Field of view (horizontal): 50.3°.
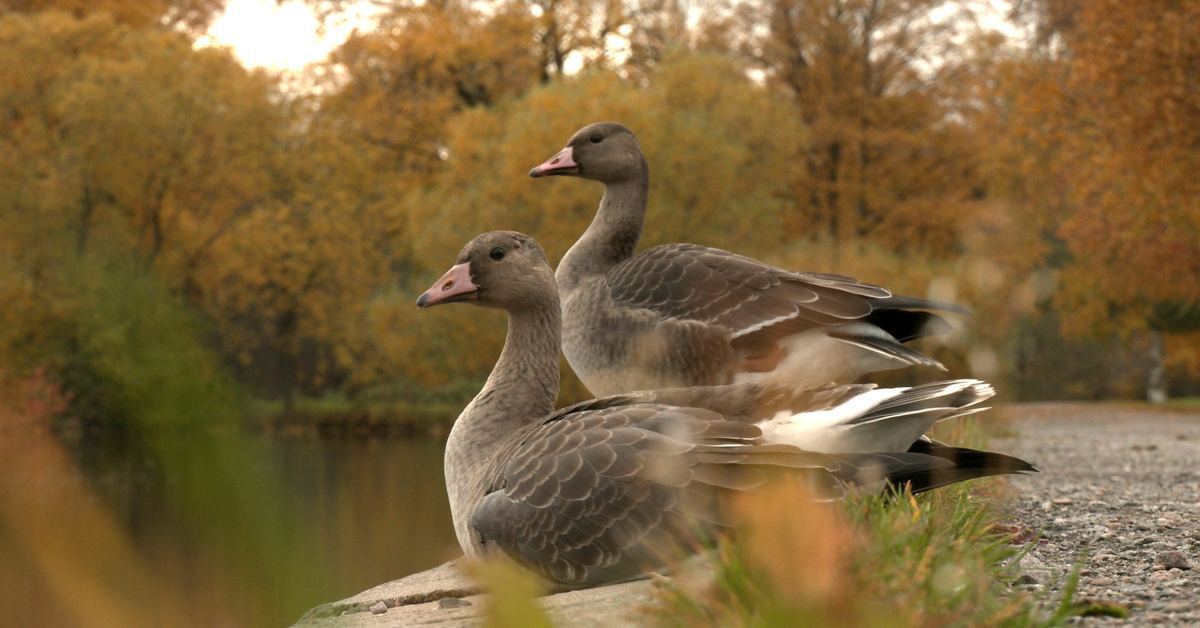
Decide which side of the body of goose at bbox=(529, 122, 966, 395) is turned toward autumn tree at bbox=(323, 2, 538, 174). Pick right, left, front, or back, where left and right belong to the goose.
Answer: right

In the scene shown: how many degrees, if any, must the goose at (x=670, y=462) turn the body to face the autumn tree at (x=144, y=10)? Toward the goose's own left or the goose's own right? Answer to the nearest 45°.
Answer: approximately 45° to the goose's own right

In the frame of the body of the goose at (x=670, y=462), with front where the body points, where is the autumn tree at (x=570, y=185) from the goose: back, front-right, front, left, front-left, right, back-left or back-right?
right

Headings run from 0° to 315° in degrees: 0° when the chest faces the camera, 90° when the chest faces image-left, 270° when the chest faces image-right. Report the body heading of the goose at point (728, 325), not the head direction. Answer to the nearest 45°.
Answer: approximately 90°

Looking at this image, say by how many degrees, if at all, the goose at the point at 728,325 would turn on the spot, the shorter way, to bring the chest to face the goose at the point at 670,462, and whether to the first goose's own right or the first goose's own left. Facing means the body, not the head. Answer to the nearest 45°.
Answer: approximately 90° to the first goose's own left

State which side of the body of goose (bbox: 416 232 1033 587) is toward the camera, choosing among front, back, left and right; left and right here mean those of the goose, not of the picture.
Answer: left

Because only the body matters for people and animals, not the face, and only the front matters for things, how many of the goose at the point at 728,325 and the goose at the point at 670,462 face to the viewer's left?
2

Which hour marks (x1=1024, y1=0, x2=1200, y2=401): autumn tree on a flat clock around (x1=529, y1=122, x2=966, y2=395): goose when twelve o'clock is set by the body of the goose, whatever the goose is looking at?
The autumn tree is roughly at 4 o'clock from the goose.

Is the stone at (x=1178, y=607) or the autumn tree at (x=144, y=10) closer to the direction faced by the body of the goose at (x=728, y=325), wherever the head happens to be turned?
the autumn tree

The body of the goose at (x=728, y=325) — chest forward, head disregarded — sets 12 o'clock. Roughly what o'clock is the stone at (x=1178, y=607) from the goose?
The stone is roughly at 8 o'clock from the goose.
